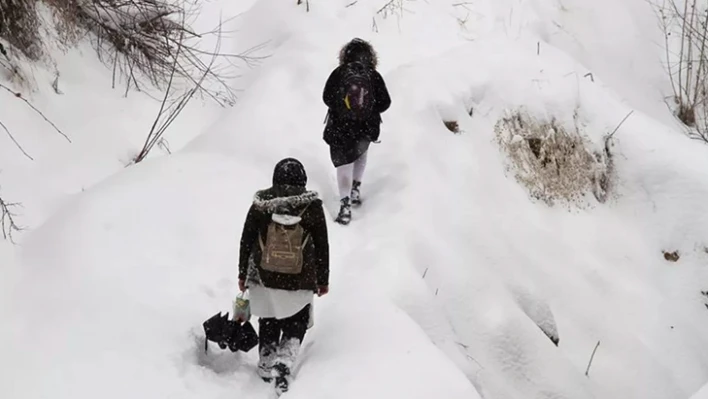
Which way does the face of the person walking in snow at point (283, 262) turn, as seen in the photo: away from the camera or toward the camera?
away from the camera

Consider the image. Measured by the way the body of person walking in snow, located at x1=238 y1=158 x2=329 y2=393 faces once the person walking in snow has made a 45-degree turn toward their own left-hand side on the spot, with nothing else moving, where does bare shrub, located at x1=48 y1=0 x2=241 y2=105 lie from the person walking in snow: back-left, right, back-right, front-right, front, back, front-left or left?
front-right

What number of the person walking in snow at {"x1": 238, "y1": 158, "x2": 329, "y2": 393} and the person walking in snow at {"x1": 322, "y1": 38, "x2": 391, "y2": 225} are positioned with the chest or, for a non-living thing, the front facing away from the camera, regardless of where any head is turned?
2

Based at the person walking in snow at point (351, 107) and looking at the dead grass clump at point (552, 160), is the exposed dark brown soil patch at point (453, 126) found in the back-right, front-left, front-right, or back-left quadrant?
front-left

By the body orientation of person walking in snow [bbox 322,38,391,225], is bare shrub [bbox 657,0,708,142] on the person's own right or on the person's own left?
on the person's own right

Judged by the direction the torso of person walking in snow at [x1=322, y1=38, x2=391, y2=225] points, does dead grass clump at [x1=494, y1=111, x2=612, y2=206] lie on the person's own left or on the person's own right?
on the person's own right

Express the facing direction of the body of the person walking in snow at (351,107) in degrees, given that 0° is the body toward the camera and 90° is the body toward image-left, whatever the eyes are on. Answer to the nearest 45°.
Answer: approximately 180°

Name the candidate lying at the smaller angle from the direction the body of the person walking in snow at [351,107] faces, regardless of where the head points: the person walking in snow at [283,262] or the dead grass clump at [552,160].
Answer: the dead grass clump

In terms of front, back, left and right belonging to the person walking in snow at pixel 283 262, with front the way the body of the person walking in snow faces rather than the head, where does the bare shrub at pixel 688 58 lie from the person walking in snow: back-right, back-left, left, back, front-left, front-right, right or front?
front-right

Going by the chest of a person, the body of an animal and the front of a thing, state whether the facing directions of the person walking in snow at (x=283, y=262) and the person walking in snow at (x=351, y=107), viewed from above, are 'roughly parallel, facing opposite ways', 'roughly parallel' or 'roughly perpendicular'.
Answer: roughly parallel

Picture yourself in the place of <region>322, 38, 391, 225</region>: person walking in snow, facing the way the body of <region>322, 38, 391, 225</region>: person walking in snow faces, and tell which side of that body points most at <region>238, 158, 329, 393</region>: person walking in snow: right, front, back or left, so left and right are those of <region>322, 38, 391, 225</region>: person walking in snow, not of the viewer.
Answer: back

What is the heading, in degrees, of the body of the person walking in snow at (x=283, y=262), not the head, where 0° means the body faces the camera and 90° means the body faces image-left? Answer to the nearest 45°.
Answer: approximately 180°

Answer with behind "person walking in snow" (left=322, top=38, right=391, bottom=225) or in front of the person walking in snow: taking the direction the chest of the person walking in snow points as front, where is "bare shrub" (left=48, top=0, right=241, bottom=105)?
in front

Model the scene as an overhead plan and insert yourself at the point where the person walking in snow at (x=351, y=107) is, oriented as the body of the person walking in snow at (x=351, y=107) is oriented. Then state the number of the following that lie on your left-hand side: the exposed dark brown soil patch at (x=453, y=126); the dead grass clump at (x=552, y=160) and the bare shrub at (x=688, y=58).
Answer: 0
